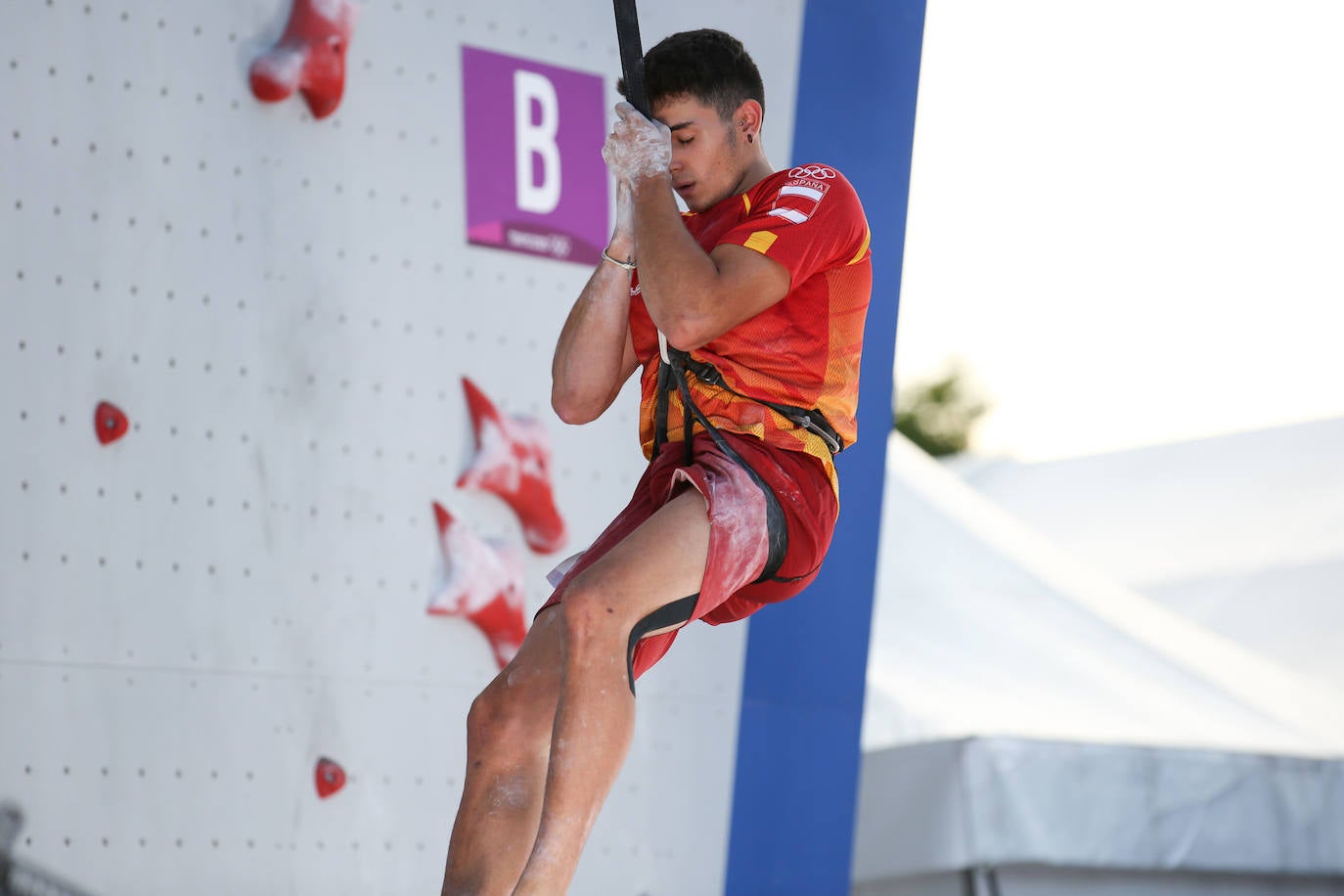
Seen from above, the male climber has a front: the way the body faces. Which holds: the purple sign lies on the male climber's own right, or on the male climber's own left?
on the male climber's own right

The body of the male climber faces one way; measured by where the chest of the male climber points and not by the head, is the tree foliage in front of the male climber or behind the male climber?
behind

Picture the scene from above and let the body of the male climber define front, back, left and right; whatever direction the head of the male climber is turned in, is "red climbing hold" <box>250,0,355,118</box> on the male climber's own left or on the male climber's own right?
on the male climber's own right

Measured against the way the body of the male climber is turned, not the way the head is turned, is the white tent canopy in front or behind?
behind

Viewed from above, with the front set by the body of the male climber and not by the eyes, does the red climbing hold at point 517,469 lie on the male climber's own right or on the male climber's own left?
on the male climber's own right

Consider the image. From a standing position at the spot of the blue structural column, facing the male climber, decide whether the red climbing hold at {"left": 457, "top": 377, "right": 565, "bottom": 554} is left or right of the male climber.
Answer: right
